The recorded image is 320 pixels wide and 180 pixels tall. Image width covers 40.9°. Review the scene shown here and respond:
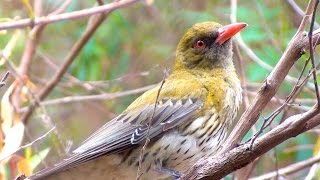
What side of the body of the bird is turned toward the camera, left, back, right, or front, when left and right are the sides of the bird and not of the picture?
right
